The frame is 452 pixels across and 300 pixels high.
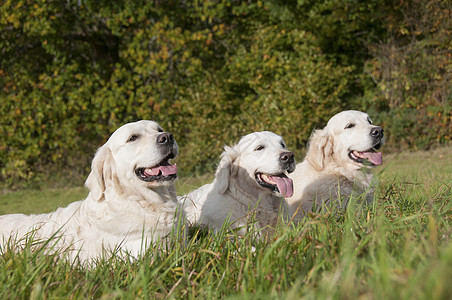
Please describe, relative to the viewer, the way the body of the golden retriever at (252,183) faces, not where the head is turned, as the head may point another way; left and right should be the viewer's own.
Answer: facing the viewer and to the right of the viewer

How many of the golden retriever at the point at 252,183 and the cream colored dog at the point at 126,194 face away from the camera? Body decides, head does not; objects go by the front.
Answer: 0

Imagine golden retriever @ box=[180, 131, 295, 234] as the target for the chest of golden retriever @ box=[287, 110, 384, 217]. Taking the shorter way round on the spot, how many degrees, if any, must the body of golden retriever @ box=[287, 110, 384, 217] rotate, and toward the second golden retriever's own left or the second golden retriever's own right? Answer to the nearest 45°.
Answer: approximately 90° to the second golden retriever's own right

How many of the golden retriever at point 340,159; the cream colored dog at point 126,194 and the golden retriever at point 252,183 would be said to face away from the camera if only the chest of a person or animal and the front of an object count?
0

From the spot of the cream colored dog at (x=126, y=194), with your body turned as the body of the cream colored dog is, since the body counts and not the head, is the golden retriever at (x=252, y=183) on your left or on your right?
on your left

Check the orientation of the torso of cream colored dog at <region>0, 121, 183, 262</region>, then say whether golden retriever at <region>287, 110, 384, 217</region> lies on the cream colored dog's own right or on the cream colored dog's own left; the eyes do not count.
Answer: on the cream colored dog's own left

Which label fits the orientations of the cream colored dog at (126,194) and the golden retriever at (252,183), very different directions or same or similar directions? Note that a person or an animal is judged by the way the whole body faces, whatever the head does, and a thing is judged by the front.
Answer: same or similar directions

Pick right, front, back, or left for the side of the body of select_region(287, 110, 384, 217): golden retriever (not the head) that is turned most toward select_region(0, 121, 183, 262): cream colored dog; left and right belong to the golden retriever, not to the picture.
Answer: right

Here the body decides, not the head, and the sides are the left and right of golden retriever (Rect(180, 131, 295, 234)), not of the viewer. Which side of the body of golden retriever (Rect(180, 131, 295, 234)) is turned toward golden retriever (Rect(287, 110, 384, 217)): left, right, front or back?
left

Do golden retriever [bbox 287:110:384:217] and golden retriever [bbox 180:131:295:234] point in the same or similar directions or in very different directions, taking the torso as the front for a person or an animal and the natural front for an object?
same or similar directions

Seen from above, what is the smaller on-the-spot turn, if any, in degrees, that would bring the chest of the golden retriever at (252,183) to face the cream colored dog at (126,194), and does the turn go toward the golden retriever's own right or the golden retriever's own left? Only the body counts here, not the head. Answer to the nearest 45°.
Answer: approximately 90° to the golden retriever's own right
